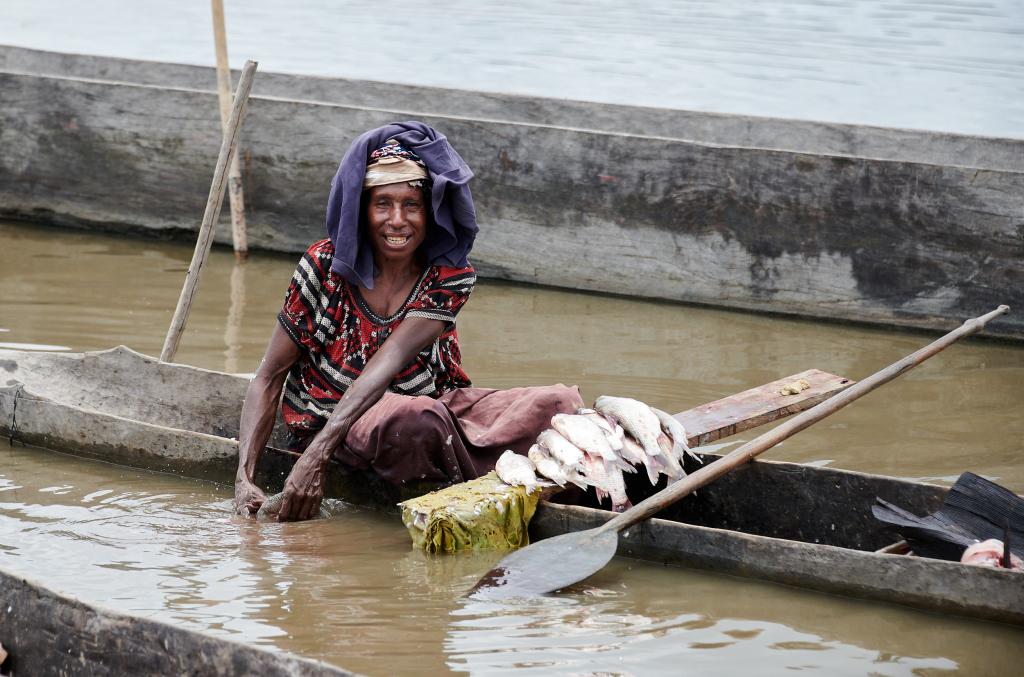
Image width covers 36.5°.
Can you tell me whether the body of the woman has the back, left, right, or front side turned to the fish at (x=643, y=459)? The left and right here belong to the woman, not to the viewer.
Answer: left

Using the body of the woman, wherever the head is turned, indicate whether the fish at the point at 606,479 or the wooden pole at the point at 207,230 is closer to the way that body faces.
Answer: the fish

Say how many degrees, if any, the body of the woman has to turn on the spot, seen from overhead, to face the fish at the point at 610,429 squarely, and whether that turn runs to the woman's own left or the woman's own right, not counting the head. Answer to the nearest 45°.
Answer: approximately 90° to the woman's own left

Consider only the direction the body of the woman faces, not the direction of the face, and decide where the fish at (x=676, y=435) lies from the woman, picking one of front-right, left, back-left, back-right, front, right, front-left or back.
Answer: left

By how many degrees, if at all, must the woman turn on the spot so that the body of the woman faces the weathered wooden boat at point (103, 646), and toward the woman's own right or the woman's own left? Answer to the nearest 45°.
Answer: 0° — they already face it

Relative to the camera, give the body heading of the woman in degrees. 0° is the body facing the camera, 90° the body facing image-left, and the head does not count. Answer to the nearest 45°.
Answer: approximately 0°

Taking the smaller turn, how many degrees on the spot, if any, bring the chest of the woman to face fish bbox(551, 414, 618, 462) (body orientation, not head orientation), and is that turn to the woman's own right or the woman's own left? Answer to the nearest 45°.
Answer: approximately 45° to the woman's own left
